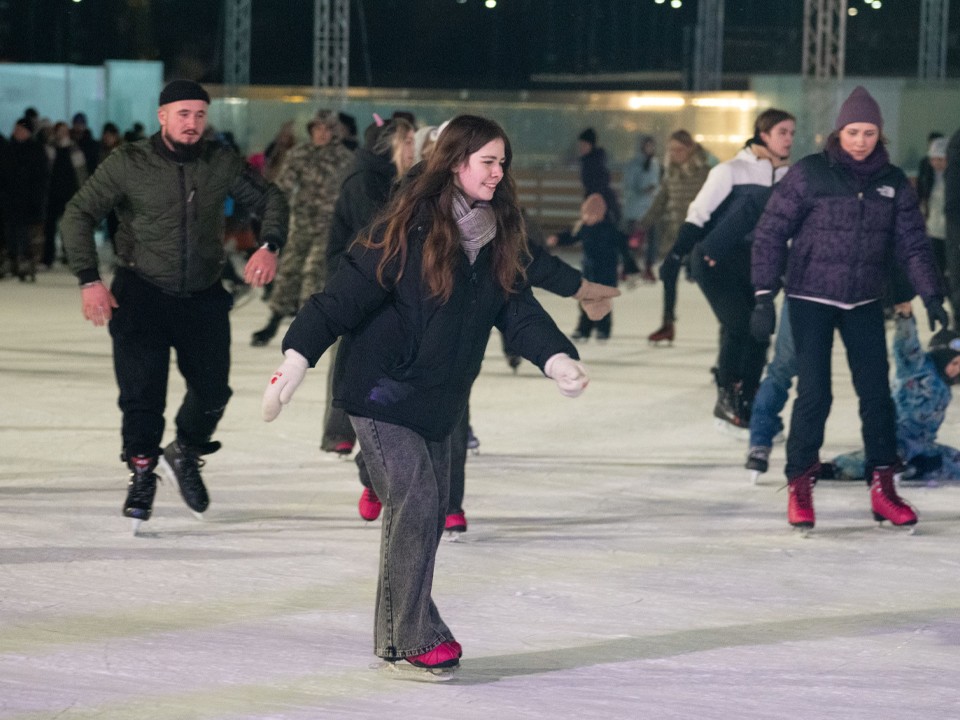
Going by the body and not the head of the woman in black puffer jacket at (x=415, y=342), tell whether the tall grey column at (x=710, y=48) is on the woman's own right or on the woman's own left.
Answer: on the woman's own left

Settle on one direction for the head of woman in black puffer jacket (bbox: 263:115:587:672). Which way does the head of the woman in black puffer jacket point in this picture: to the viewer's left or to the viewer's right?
to the viewer's right

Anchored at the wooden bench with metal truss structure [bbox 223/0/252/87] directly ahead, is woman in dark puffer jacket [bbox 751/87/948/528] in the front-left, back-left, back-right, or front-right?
back-left

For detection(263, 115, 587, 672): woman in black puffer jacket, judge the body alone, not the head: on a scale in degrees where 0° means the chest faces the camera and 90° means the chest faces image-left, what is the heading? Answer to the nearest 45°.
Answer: approximately 315°

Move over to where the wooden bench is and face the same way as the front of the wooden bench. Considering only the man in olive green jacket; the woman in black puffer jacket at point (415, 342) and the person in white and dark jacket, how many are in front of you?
3

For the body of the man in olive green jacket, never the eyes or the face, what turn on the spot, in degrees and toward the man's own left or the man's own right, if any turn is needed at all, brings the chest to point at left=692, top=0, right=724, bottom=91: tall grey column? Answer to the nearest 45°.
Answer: approximately 180°

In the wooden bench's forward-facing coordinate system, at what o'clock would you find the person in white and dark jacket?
The person in white and dark jacket is roughly at 12 o'clock from the wooden bench.

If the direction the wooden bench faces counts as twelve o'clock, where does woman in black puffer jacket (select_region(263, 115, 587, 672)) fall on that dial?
The woman in black puffer jacket is roughly at 12 o'clock from the wooden bench.

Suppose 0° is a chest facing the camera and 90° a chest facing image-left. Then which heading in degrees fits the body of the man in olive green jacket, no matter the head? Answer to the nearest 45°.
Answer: approximately 0°

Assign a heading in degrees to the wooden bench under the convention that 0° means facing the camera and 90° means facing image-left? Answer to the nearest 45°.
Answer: approximately 0°

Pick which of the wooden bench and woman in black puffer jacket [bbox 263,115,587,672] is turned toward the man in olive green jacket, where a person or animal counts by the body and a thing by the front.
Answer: the wooden bench

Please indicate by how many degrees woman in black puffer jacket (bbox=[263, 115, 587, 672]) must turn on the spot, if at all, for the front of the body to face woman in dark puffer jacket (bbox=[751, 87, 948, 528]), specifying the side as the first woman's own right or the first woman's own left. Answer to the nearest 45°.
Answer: approximately 90° to the first woman's own left

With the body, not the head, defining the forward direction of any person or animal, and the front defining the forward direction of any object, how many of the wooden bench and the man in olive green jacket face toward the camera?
2
